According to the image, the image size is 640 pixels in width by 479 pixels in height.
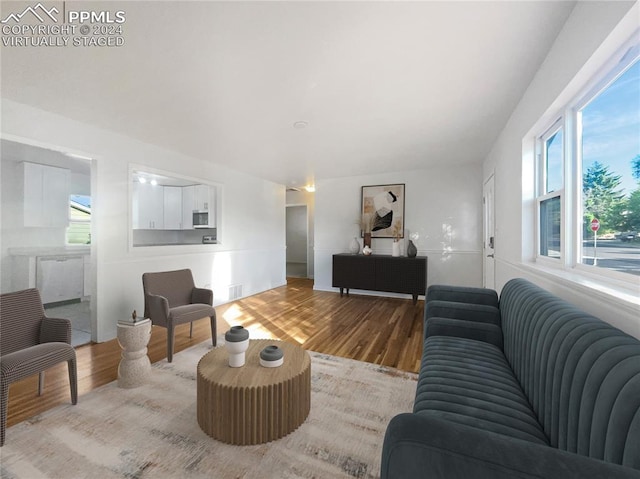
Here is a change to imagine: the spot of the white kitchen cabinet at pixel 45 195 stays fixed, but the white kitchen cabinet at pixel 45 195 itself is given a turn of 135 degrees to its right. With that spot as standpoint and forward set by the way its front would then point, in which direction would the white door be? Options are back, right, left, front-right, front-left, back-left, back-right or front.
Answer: back-left

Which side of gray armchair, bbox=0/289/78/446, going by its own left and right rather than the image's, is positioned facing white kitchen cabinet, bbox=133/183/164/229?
left

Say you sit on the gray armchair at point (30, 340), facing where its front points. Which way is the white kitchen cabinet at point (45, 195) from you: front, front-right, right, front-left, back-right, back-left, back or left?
back-left

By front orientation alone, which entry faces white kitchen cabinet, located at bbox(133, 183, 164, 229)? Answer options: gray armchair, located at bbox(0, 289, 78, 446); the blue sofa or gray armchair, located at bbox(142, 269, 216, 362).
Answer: the blue sofa

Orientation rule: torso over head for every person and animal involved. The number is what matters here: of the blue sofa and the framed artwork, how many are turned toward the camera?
1

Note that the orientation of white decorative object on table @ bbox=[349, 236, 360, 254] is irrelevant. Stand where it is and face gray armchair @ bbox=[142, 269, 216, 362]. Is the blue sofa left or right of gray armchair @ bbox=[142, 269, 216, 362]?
left

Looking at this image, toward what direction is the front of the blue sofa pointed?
to the viewer's left

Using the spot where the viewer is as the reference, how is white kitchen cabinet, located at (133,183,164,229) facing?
facing the viewer and to the right of the viewer

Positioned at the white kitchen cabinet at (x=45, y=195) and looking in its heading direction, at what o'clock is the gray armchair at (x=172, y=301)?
The gray armchair is roughly at 1 o'clock from the white kitchen cabinet.

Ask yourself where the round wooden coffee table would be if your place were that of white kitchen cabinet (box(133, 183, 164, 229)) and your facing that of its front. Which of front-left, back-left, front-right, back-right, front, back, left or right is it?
front-right
